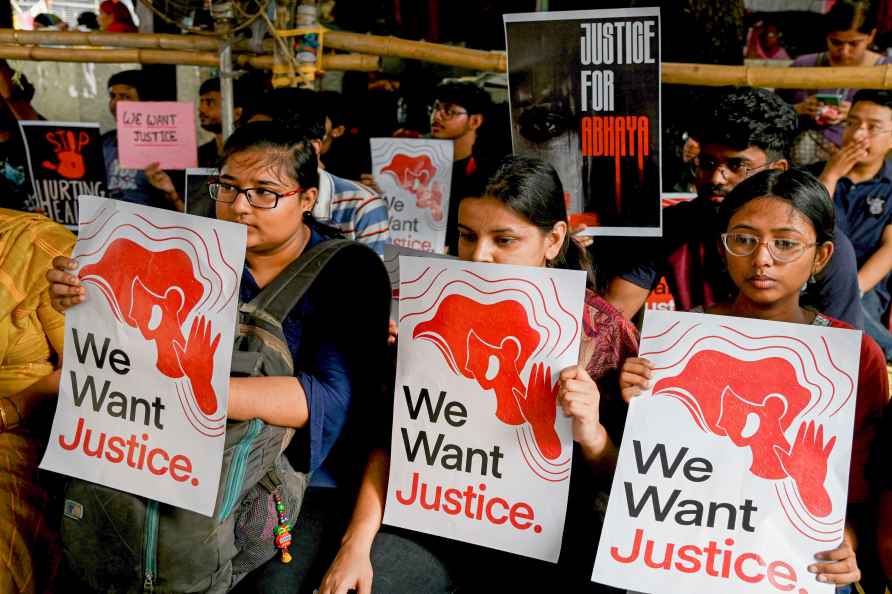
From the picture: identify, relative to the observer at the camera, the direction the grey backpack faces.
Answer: facing the viewer and to the left of the viewer

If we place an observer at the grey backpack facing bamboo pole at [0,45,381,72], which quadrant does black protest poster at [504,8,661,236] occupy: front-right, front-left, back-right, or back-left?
front-right

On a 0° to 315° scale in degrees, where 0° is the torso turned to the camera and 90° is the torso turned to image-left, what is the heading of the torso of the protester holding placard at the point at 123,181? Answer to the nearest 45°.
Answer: approximately 45°

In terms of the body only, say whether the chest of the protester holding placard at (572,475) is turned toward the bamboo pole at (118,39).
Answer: no

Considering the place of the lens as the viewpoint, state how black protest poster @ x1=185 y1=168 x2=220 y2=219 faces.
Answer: facing the viewer

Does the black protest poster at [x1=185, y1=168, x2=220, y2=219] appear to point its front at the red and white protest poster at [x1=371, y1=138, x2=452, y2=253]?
no

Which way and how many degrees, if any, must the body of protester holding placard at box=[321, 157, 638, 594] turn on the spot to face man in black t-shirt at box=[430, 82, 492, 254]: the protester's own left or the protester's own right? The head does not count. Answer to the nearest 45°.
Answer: approximately 135° to the protester's own right

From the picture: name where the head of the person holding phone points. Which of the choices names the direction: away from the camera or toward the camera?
toward the camera

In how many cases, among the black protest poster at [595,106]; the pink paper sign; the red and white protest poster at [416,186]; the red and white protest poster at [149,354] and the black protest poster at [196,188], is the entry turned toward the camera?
5

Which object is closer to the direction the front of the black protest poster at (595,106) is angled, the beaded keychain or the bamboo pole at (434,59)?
the beaded keychain

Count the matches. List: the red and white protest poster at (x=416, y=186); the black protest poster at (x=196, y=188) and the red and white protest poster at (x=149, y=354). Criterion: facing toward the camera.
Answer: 3

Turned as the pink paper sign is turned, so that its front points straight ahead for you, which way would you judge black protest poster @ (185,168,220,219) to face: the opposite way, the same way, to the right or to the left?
the same way

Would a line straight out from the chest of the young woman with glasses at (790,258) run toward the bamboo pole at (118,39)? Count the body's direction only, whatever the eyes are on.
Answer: no

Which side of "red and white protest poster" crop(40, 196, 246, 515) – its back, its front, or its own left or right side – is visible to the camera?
front
